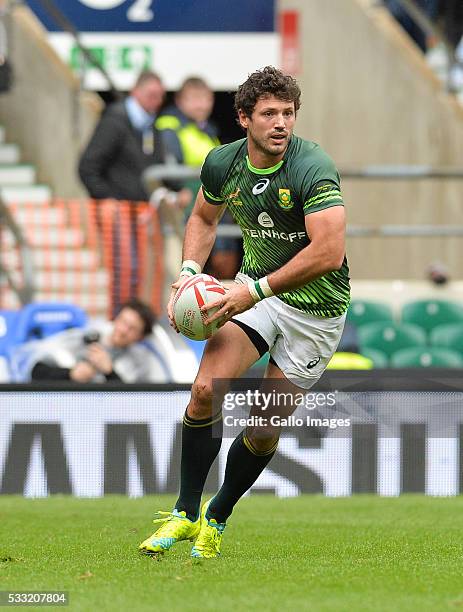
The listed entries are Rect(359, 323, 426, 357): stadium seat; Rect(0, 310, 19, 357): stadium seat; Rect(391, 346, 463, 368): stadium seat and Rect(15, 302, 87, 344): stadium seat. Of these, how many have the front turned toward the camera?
4

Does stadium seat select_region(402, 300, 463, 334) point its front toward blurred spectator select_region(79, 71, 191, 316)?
no

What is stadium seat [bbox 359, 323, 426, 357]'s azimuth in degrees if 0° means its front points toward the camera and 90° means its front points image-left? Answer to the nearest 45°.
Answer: approximately 0°

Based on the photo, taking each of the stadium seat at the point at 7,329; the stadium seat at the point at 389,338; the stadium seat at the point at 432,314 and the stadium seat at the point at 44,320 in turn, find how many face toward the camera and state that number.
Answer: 4

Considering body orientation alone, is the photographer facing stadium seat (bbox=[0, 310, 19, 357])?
no

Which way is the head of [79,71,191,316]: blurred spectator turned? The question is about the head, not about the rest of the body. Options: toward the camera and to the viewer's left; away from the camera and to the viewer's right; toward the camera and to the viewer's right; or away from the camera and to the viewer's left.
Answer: toward the camera and to the viewer's right

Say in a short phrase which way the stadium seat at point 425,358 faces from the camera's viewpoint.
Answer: facing the viewer

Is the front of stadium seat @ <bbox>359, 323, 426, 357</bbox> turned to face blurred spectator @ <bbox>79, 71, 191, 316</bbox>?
no

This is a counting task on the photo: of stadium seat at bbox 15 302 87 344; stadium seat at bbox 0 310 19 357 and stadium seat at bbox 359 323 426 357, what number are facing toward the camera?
3

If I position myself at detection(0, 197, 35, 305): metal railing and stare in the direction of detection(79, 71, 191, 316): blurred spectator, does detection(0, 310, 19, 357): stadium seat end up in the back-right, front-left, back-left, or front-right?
back-right

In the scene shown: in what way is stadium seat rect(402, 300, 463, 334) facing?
toward the camera

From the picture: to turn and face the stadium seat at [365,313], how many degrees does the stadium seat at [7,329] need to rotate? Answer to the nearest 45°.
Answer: approximately 90° to its left

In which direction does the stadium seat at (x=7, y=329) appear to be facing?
toward the camera

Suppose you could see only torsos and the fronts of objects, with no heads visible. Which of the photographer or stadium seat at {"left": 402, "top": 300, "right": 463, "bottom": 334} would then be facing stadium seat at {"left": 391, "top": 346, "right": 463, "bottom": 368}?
stadium seat at {"left": 402, "top": 300, "right": 463, "bottom": 334}

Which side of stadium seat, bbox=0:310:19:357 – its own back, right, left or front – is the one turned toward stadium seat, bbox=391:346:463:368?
left

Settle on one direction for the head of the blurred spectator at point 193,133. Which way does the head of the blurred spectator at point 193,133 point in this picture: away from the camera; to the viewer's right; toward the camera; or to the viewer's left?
toward the camera
